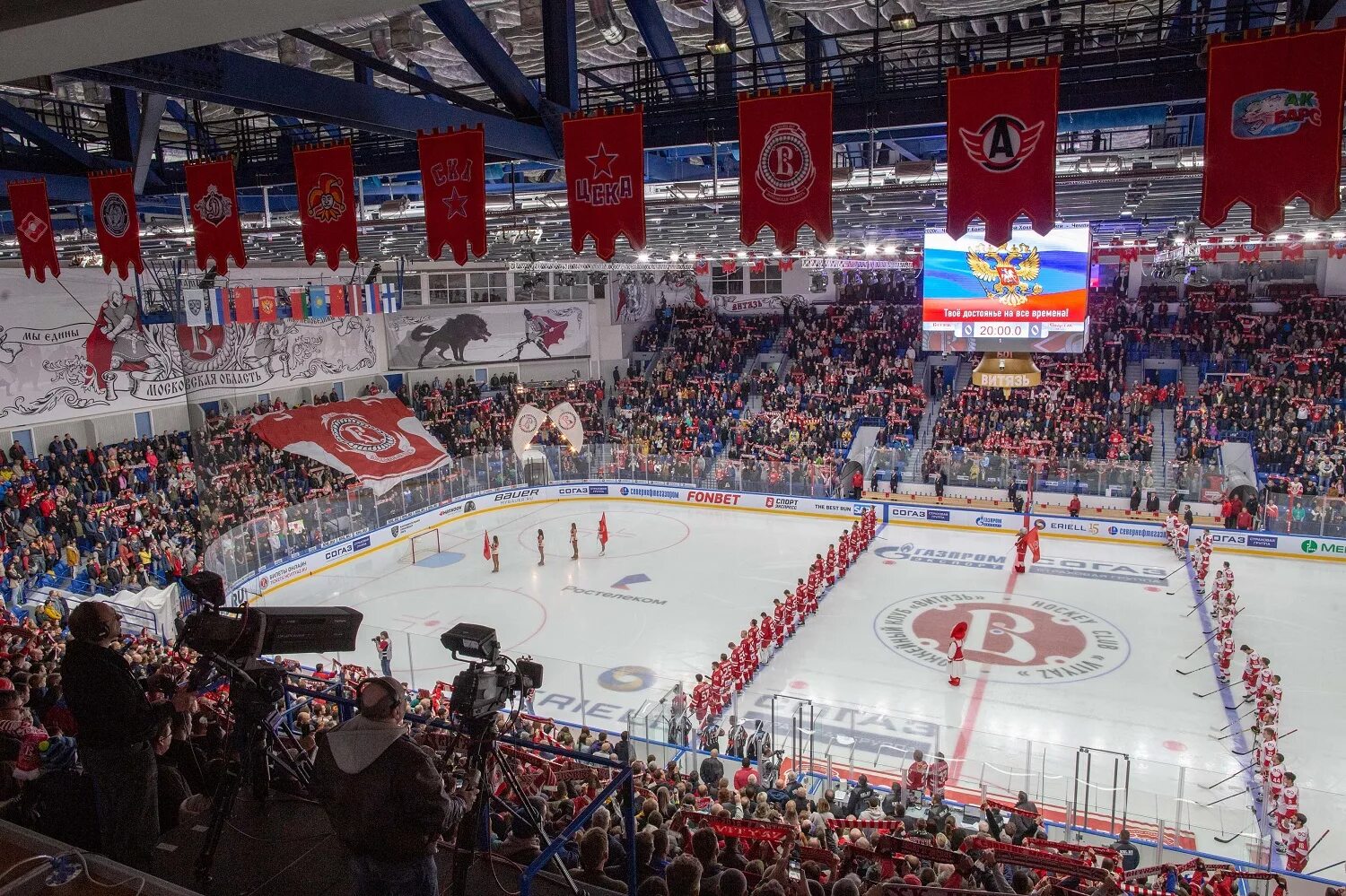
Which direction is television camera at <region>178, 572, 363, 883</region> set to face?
to the viewer's right

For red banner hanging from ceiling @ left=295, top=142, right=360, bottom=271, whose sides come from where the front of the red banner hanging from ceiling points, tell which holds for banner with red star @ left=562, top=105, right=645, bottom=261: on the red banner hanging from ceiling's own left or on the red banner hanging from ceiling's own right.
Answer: on the red banner hanging from ceiling's own left

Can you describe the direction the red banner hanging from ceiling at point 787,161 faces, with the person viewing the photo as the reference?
facing the viewer

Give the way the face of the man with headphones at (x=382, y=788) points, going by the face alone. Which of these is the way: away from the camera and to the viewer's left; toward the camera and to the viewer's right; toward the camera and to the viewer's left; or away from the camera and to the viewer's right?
away from the camera and to the viewer's right

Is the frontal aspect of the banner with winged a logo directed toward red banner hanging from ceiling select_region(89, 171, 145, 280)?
no

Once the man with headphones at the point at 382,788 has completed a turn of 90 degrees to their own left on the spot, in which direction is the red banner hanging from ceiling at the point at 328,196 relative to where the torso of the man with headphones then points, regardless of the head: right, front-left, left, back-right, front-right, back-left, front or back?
front-right

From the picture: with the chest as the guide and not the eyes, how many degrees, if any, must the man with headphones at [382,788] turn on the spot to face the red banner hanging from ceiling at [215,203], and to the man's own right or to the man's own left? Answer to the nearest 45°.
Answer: approximately 45° to the man's own left

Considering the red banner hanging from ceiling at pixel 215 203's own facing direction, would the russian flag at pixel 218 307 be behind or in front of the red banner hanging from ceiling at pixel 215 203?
behind

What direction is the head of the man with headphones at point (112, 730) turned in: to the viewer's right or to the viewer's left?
to the viewer's right

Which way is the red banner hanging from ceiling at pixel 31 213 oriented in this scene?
toward the camera

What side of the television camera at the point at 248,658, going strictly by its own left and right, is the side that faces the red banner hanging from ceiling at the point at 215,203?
left

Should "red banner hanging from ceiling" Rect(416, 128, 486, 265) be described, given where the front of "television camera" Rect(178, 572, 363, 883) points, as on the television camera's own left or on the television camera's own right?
on the television camera's own left

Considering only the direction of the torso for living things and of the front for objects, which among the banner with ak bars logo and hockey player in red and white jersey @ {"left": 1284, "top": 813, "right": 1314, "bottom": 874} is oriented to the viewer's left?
the hockey player in red and white jersey

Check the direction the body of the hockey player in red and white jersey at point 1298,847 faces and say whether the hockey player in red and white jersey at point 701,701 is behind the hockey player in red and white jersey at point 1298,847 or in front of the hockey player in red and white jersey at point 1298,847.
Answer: in front

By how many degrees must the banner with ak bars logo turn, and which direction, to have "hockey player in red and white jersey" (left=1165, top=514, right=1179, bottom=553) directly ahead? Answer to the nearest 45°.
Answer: approximately 180°

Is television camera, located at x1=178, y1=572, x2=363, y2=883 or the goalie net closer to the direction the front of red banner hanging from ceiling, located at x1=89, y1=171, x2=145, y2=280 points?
the television camera

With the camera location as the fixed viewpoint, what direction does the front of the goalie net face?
facing the viewer and to the right of the viewer

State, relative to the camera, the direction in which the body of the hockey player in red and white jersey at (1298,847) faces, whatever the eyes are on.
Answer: to the viewer's left
